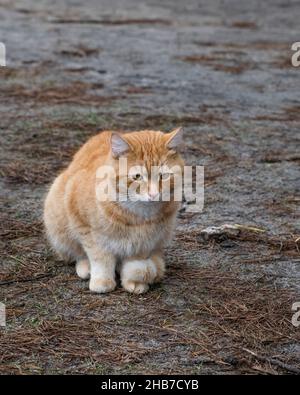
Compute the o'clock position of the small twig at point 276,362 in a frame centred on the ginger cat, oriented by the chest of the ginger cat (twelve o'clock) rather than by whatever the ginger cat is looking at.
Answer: The small twig is roughly at 12 o'clock from the ginger cat.

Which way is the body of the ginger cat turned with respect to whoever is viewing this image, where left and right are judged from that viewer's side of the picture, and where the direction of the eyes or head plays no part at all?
facing the viewer and to the right of the viewer
